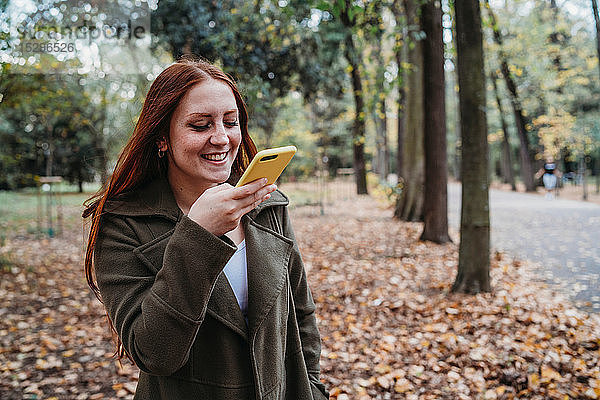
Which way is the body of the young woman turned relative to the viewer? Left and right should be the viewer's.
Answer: facing the viewer and to the right of the viewer

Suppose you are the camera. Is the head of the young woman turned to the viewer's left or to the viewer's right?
to the viewer's right
